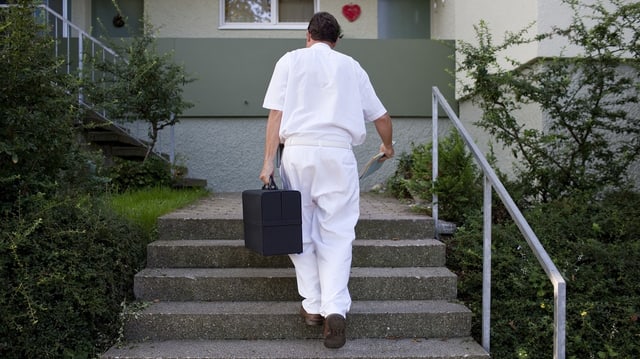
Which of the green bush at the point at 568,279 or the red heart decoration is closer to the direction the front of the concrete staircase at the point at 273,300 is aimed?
the green bush

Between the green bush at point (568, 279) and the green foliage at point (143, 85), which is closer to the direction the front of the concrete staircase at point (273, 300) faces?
the green bush

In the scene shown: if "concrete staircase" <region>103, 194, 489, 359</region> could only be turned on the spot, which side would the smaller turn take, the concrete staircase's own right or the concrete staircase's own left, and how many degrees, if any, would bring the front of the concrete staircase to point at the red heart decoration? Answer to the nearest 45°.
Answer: approximately 180°

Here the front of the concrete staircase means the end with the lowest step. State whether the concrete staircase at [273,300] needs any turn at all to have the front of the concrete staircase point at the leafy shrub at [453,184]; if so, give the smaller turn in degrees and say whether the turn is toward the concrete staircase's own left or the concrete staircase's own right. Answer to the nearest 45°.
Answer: approximately 135° to the concrete staircase's own left

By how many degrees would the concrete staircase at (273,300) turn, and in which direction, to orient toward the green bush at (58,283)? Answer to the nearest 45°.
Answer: approximately 45° to its right

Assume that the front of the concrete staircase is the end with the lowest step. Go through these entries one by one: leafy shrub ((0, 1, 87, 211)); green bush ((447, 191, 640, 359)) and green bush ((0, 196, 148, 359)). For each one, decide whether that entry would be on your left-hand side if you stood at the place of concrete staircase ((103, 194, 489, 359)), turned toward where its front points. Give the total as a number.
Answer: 1

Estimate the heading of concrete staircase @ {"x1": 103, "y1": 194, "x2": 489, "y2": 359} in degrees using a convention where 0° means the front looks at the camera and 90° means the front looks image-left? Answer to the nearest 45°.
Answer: approximately 0°

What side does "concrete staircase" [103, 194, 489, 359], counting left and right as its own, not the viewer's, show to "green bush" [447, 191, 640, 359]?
left

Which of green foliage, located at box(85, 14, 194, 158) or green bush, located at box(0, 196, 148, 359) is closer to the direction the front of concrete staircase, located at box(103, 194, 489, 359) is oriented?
the green bush

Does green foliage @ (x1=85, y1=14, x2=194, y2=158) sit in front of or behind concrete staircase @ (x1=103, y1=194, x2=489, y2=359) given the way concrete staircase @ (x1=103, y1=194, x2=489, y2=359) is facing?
behind
